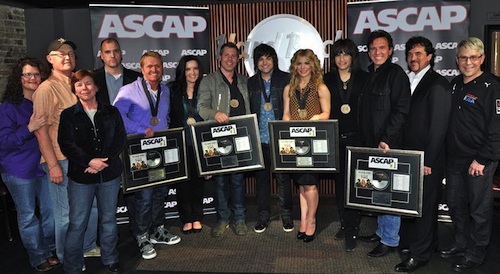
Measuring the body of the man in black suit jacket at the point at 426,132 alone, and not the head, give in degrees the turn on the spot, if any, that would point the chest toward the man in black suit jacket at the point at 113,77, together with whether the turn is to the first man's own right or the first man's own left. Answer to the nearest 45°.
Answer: approximately 45° to the first man's own right

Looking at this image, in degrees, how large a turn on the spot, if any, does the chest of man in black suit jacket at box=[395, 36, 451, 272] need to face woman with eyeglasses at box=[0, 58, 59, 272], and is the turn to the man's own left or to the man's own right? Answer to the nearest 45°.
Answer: approximately 45° to the man's own right

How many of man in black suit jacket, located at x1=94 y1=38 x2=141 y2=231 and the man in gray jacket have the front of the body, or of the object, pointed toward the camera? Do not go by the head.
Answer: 2

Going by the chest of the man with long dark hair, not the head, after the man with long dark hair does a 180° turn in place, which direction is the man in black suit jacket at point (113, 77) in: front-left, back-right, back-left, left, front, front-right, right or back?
left

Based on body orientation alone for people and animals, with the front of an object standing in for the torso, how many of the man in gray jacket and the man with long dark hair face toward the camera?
2

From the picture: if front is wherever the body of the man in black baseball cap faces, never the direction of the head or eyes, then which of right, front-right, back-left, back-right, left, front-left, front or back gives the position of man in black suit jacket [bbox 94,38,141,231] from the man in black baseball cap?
left

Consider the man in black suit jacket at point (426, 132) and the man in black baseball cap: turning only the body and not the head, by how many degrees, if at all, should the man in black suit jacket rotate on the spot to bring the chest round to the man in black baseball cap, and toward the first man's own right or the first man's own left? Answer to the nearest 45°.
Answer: approximately 45° to the first man's own right

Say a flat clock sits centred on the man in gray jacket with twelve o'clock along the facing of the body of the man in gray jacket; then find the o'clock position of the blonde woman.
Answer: The blonde woman is roughly at 10 o'clock from the man in gray jacket.

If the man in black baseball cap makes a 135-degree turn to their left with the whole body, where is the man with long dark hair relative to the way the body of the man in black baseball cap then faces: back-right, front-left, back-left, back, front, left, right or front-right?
right

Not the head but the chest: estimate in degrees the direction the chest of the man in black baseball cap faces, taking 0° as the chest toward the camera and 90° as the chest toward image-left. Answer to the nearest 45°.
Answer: approximately 315°

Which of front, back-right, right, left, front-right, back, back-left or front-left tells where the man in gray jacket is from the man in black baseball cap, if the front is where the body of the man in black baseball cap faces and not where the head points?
front-left

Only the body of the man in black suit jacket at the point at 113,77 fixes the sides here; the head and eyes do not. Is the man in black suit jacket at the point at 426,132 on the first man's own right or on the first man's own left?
on the first man's own left
